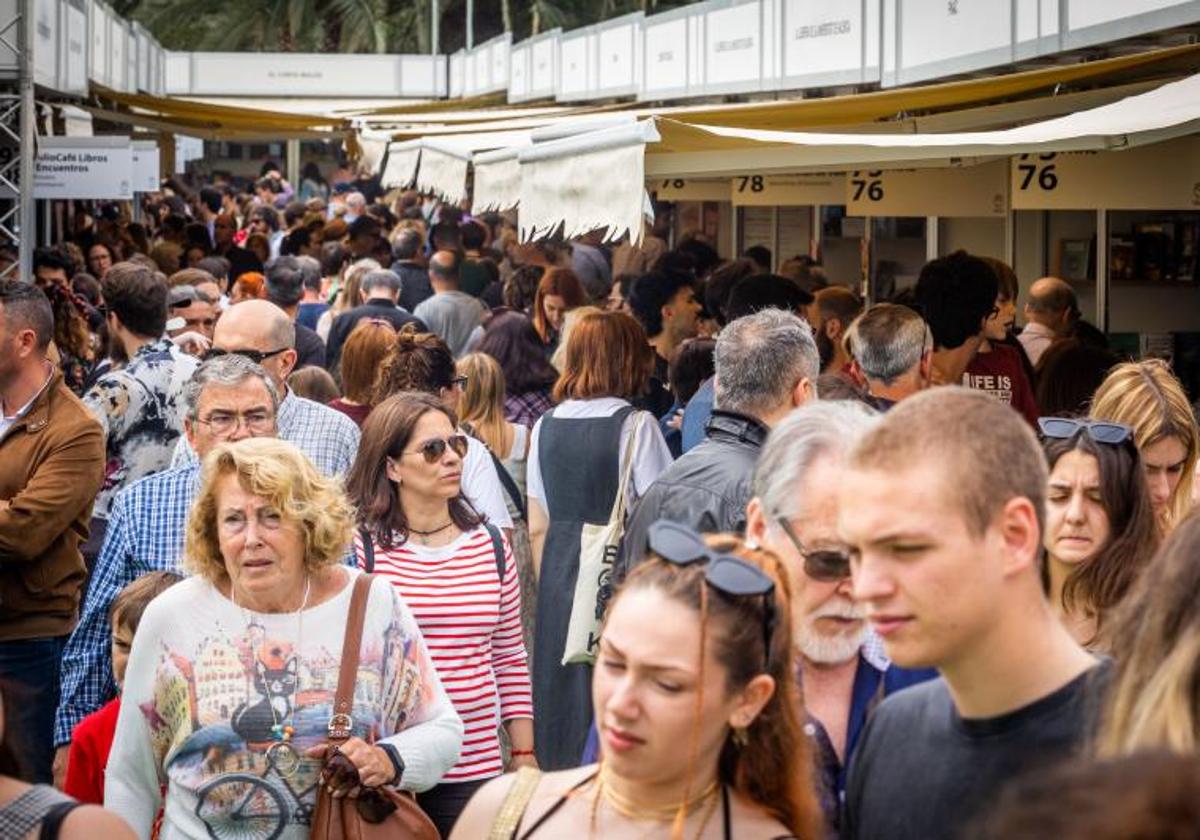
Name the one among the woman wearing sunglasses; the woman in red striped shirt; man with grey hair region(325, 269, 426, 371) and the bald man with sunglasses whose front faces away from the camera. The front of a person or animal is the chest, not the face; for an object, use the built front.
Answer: the man with grey hair

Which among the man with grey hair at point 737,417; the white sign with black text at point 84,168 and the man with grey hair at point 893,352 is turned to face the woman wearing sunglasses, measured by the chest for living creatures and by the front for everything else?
the white sign with black text

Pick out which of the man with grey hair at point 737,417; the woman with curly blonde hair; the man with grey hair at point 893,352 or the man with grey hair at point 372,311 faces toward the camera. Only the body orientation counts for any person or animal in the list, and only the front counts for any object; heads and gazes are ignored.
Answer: the woman with curly blonde hair

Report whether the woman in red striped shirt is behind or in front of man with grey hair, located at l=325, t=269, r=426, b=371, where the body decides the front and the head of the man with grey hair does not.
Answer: behind

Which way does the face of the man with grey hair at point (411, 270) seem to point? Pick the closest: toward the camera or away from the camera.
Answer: away from the camera

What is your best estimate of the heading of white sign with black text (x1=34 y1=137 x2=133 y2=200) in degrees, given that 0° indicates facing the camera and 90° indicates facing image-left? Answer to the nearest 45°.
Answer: approximately 0°

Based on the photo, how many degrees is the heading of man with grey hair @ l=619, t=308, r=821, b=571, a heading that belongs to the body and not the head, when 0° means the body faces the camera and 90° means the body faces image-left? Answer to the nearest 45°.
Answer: approximately 225°
